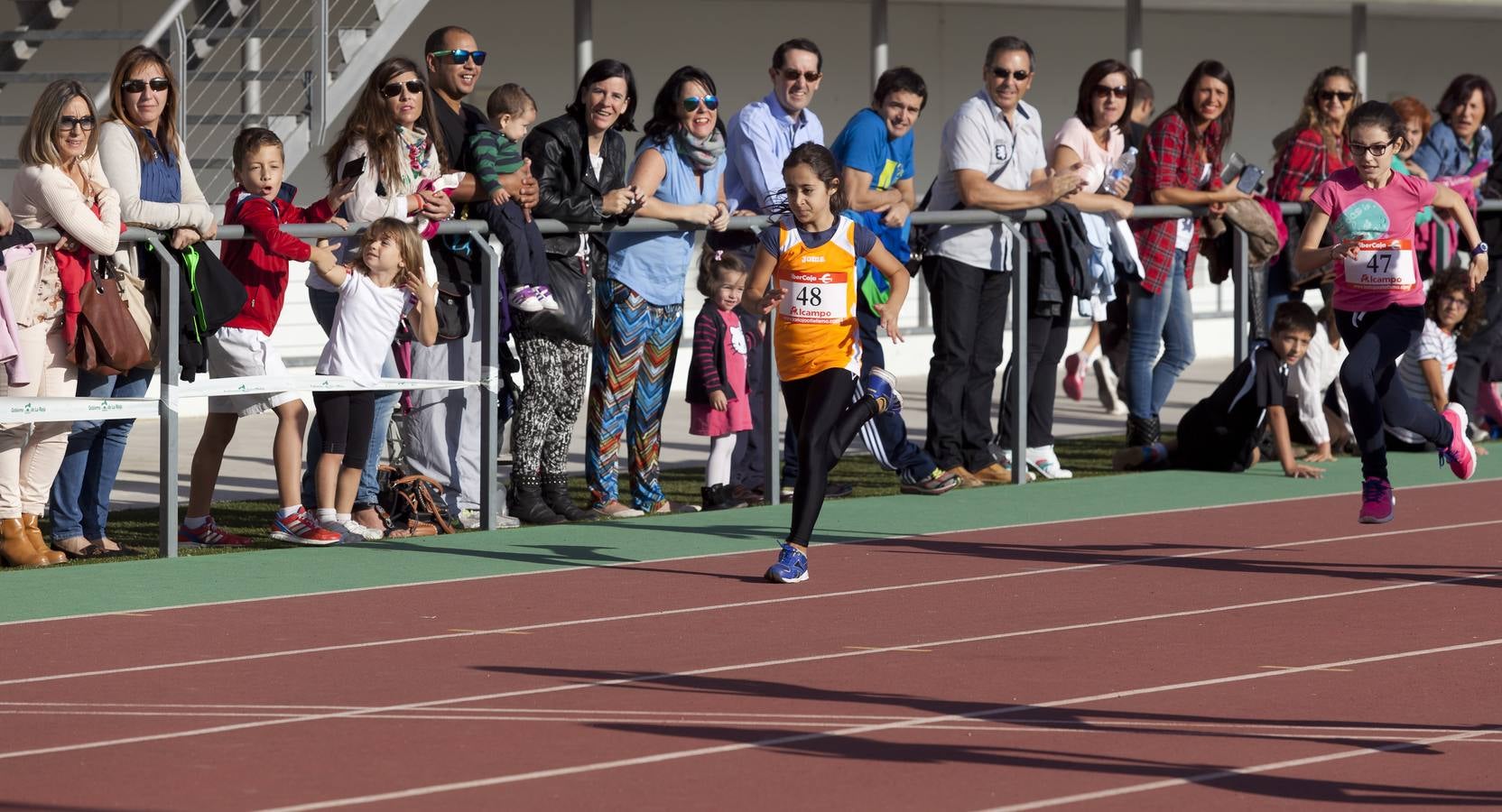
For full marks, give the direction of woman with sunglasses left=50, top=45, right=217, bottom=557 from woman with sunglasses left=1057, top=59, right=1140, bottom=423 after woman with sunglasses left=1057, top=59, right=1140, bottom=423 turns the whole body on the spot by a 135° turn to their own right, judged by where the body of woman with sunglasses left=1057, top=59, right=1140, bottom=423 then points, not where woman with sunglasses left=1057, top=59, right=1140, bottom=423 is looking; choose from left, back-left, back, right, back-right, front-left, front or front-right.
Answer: front-left

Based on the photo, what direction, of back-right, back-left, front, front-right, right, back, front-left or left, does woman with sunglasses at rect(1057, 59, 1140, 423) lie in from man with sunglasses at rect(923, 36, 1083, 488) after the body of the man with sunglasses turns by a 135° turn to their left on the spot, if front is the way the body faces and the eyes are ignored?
front-right

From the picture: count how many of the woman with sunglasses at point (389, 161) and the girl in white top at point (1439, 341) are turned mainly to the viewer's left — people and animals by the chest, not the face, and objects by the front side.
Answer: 0

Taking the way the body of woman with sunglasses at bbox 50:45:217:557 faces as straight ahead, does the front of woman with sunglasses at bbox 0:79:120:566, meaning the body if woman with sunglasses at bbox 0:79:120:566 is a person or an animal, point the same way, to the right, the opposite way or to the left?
the same way

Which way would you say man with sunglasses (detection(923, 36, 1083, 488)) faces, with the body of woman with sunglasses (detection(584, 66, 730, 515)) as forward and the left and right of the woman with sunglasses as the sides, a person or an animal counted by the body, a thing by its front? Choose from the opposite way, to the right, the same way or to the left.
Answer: the same way

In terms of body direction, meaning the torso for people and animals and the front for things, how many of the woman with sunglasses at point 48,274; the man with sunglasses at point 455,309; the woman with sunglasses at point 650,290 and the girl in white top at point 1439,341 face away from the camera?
0

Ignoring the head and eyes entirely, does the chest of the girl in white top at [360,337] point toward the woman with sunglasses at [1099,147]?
no

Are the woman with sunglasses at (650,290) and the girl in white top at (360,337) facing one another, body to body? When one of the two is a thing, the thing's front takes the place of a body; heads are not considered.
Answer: no

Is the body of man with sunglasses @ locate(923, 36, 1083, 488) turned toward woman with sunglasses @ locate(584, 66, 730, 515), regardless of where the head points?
no

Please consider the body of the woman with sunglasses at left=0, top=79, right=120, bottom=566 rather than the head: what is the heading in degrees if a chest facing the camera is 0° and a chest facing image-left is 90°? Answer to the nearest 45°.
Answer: approximately 315°

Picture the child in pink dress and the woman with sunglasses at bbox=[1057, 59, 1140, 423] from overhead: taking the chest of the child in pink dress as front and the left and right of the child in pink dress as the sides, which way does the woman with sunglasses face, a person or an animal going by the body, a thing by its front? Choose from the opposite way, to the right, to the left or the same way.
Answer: the same way

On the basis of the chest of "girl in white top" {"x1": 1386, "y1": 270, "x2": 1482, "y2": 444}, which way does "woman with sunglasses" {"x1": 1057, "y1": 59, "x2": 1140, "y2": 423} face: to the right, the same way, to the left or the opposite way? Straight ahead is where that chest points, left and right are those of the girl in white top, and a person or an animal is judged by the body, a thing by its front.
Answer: the same way

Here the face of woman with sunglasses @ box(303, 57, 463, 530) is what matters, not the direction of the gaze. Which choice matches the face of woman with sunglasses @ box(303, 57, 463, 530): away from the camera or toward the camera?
toward the camera

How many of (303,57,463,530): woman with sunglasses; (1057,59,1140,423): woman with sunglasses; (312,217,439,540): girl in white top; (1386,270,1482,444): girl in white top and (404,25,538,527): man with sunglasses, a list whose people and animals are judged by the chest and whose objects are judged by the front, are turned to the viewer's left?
0

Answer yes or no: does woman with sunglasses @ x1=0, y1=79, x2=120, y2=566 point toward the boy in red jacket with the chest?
no

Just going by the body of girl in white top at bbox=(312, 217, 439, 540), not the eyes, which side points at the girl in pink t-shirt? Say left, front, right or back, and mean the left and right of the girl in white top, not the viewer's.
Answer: left

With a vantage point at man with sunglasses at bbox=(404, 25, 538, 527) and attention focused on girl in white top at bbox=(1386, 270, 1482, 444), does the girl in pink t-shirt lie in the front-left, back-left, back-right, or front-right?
front-right

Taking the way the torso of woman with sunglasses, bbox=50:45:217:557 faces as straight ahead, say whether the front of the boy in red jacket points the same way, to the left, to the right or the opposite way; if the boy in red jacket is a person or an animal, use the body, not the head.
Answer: the same way
